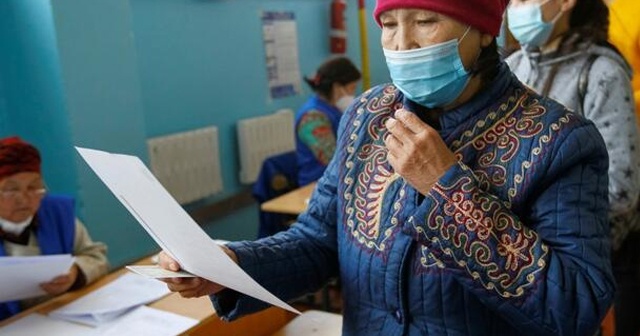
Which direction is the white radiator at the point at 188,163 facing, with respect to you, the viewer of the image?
facing the viewer and to the right of the viewer

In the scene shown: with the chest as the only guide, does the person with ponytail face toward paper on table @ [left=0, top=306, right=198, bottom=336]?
no

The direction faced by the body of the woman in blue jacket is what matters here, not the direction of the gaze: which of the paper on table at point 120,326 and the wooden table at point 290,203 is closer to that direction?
the paper on table

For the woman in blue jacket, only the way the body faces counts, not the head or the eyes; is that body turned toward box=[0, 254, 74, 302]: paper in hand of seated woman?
no

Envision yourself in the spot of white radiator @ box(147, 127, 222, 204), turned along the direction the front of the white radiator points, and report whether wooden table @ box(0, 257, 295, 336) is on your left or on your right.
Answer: on your right

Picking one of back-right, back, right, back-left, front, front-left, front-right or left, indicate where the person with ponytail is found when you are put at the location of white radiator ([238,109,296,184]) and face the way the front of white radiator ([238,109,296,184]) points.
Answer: front

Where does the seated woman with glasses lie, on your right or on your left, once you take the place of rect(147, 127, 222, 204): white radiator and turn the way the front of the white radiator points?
on your right

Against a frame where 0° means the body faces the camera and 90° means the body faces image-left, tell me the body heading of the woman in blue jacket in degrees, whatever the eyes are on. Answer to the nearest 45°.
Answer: approximately 45°

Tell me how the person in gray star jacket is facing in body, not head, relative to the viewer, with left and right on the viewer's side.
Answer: facing the viewer and to the left of the viewer

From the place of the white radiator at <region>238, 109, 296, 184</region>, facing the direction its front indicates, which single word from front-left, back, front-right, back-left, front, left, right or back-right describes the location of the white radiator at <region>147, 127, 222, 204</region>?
right

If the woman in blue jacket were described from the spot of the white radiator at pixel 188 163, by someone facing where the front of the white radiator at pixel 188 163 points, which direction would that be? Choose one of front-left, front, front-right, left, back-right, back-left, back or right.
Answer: front-right

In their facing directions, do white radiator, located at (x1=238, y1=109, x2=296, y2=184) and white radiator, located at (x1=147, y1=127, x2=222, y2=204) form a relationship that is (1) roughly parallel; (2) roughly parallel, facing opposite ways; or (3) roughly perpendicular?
roughly parallel

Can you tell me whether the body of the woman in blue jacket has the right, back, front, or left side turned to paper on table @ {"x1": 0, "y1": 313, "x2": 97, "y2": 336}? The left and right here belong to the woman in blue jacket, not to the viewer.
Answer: right
